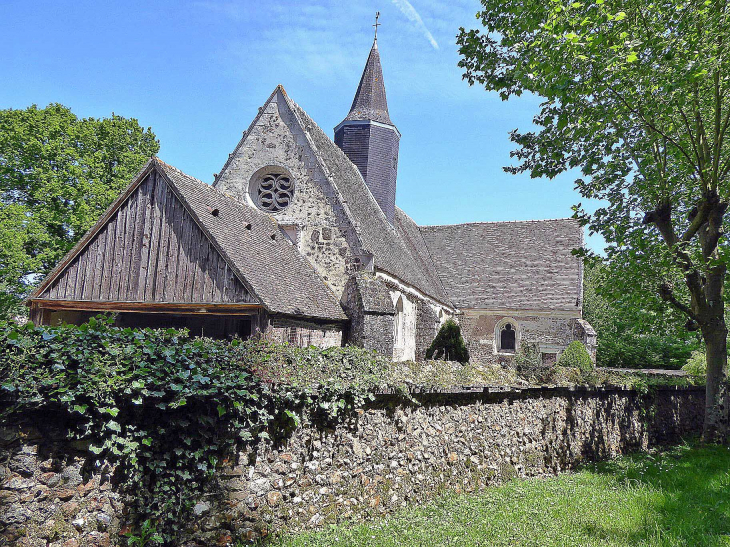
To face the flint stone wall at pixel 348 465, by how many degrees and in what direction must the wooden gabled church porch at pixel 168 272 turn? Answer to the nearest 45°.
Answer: approximately 45° to its left

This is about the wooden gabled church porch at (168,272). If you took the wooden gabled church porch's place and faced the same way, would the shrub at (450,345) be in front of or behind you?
behind

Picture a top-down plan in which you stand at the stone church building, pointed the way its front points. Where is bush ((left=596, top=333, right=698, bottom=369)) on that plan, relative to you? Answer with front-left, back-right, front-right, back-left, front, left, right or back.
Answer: back

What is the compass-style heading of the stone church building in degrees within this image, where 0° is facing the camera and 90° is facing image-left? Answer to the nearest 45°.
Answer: approximately 45°

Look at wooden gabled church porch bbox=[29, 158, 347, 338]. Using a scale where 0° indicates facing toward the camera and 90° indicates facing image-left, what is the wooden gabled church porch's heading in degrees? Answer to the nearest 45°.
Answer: approximately 45°

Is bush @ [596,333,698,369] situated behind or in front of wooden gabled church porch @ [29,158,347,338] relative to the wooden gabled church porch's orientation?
behind

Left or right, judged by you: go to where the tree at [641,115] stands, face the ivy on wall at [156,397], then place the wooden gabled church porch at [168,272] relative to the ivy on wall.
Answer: right

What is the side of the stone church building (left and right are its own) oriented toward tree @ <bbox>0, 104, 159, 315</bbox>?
right

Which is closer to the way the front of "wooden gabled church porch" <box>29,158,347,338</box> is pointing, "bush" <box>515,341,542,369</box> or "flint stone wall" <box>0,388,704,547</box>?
the flint stone wall

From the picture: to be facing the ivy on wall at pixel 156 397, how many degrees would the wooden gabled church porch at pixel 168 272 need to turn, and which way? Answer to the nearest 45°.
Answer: approximately 45° to its left

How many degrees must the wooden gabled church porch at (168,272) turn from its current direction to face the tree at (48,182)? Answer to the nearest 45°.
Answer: approximately 135° to its right
